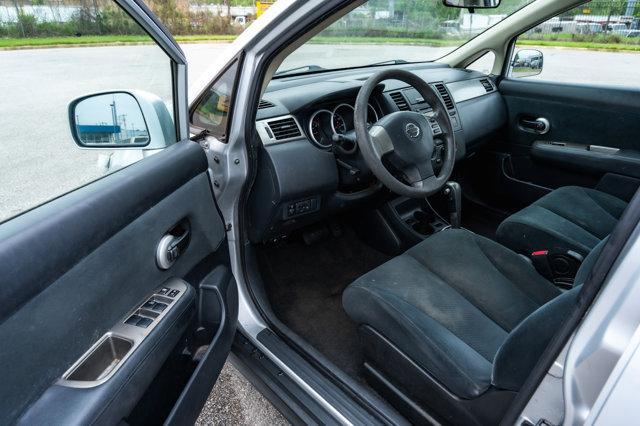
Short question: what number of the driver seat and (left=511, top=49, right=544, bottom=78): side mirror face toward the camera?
1

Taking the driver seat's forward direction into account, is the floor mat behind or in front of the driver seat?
in front

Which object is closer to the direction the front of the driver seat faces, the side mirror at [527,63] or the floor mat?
the floor mat

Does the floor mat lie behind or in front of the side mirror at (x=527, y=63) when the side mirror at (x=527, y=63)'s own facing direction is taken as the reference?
in front

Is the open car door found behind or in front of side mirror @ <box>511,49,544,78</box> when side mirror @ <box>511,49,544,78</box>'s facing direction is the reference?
in front

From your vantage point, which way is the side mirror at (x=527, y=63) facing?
toward the camera

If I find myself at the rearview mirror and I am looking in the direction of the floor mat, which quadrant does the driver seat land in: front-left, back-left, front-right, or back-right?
front-left

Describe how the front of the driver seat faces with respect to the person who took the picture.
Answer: facing away from the viewer and to the left of the viewer

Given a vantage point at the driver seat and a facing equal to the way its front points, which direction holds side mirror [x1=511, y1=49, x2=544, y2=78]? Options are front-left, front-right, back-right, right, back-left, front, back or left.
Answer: front-right

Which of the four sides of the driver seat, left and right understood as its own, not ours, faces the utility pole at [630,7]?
right

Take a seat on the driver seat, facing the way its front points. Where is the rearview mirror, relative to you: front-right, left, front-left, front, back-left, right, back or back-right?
front-right

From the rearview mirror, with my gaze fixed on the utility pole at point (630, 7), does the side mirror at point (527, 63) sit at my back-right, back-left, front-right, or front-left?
front-left
